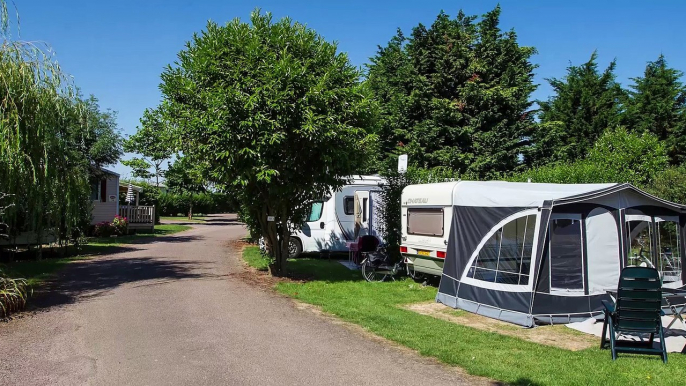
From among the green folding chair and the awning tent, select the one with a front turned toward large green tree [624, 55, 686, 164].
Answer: the green folding chair

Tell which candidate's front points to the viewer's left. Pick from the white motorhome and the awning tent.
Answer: the white motorhome

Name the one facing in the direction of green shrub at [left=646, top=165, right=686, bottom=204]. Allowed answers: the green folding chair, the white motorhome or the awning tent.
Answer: the green folding chair

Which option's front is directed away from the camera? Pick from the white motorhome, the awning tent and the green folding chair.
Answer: the green folding chair

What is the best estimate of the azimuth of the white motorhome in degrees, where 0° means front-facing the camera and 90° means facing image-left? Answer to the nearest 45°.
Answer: approximately 90°

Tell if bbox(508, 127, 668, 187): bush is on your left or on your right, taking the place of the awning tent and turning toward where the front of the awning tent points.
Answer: on your left

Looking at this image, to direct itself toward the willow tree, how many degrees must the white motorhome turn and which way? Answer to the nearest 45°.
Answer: approximately 45° to its left

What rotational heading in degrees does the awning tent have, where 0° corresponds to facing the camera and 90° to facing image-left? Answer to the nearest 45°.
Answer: approximately 315°

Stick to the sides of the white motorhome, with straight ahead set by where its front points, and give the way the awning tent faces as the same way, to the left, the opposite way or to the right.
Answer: to the left

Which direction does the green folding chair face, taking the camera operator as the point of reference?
facing away from the viewer

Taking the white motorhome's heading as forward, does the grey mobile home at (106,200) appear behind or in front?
in front
